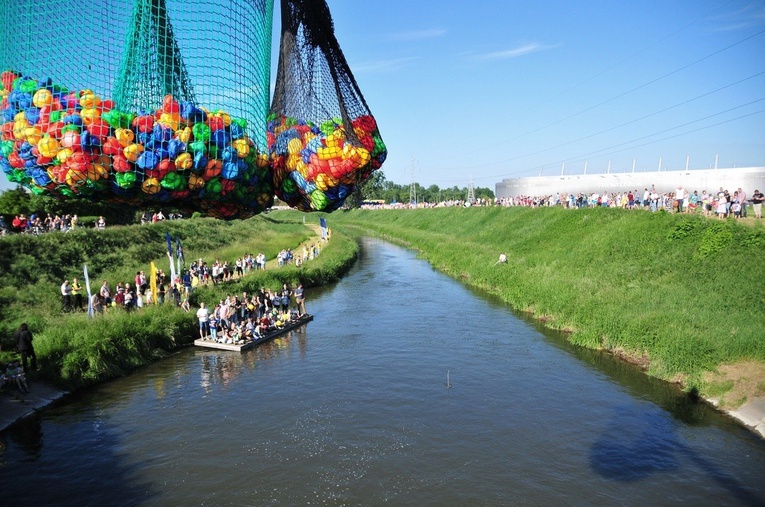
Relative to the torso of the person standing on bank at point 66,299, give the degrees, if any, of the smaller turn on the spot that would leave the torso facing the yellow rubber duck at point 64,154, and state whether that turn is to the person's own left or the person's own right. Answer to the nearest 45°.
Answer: approximately 45° to the person's own right

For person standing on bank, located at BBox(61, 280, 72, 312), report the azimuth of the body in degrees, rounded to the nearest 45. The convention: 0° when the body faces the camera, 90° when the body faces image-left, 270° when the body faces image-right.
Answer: approximately 315°

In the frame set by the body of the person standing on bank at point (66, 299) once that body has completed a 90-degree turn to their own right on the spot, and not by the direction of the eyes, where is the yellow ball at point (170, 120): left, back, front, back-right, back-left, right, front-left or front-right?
front-left

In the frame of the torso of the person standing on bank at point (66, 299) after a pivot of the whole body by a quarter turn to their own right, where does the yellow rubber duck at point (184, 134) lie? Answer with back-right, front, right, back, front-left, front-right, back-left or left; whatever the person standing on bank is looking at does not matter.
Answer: front-left

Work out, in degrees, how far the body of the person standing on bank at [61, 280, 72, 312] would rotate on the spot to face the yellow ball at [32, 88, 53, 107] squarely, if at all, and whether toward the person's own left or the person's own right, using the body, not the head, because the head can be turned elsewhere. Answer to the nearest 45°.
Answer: approximately 45° to the person's own right

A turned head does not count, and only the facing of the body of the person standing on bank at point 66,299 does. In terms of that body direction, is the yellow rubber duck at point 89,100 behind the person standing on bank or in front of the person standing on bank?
in front

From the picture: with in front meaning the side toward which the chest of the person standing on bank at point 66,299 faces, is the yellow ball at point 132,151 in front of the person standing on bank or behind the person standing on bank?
in front

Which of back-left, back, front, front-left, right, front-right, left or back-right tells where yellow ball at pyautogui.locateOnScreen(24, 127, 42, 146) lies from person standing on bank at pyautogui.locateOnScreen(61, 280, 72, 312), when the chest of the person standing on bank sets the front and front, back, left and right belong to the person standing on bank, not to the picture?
front-right

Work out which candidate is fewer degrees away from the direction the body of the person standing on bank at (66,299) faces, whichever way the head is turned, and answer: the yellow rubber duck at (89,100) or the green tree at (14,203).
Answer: the yellow rubber duck
